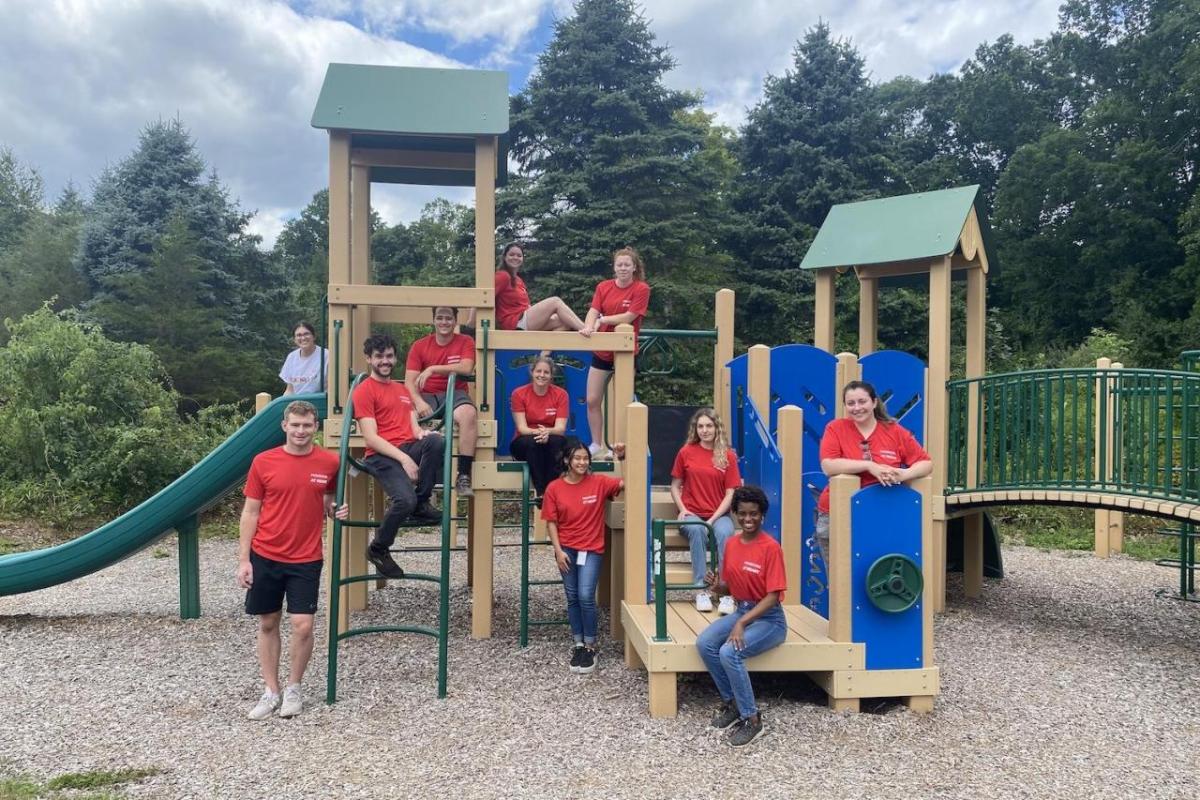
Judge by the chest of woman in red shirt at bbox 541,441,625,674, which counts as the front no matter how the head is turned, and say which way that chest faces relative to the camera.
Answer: toward the camera

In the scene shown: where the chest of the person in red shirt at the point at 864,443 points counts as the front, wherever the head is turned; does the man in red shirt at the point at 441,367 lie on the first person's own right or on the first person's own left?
on the first person's own right

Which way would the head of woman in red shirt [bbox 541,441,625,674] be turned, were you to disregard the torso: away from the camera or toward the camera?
toward the camera

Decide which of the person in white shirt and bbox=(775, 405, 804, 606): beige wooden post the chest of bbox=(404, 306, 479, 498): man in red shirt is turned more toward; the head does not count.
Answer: the beige wooden post

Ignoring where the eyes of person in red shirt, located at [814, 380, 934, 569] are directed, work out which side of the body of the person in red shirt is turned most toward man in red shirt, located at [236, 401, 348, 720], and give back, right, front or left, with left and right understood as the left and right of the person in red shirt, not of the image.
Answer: right

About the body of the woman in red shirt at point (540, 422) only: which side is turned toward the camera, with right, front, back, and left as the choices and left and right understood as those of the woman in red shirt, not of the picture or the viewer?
front

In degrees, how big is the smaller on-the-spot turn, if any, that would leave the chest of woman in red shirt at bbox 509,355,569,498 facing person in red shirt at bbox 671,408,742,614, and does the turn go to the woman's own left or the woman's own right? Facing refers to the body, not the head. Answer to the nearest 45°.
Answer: approximately 45° to the woman's own left

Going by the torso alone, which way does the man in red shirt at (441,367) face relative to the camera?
toward the camera

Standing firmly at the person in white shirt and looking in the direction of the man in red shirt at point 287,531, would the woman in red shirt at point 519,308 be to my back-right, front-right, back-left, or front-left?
front-left

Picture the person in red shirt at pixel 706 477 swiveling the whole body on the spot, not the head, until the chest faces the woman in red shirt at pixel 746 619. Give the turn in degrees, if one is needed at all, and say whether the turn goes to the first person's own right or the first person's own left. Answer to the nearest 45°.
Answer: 0° — they already face them

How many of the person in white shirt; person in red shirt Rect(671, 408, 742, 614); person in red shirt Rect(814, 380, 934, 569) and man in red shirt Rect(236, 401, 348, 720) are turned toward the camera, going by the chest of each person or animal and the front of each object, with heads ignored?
4

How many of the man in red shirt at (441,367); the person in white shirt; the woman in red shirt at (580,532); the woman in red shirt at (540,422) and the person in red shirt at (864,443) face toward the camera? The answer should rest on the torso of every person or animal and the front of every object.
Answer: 5

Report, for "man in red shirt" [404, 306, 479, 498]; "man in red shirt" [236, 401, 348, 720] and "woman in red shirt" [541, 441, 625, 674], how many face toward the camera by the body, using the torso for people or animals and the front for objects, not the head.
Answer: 3

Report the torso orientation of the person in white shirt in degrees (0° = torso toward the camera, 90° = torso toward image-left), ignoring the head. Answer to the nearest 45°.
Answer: approximately 0°
